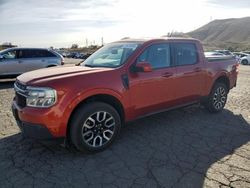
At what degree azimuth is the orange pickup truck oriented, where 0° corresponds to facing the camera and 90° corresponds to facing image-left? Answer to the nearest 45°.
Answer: approximately 45°

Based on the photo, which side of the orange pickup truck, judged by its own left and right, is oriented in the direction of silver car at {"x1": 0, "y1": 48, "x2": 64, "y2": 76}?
right
